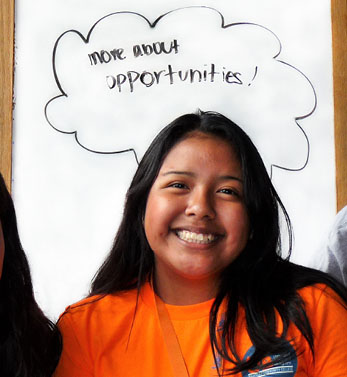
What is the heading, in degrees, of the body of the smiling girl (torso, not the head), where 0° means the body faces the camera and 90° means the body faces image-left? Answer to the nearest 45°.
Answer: approximately 0°

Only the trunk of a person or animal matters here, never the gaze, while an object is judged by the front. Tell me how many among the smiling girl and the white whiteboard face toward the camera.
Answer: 2
